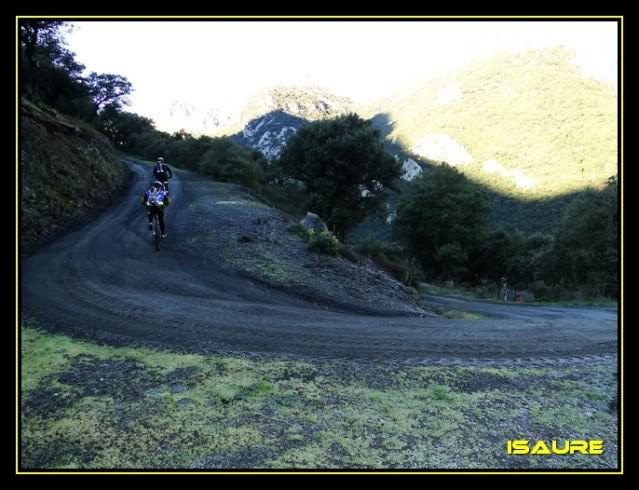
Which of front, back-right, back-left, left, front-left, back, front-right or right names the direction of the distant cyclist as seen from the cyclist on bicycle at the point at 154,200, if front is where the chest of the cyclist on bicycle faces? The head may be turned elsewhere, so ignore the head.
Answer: front

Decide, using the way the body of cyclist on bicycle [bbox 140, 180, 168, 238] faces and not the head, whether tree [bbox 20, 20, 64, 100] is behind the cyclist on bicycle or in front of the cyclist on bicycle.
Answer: behind

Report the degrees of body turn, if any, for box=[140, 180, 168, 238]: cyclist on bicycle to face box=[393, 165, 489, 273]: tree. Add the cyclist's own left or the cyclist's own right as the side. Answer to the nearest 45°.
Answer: approximately 135° to the cyclist's own left

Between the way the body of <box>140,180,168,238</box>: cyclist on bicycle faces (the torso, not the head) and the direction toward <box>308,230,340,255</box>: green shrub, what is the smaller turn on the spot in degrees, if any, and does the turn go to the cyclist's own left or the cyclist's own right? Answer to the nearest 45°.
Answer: approximately 90° to the cyclist's own left

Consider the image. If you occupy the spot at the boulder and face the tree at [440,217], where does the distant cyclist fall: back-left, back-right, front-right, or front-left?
back-left
